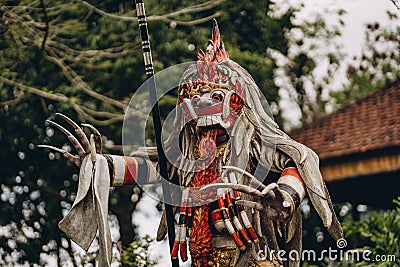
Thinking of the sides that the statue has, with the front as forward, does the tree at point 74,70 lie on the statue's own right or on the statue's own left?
on the statue's own right

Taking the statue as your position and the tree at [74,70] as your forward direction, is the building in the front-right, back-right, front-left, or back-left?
front-right

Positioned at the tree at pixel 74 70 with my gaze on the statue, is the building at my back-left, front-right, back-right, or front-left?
front-left

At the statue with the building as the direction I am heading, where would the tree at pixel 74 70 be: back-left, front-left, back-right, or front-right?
front-left

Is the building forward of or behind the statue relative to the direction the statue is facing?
behind

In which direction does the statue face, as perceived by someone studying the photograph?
facing the viewer and to the left of the viewer
